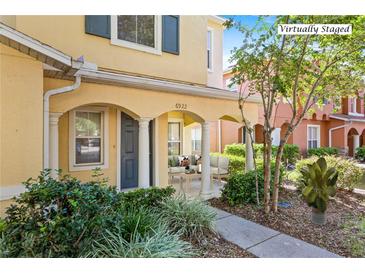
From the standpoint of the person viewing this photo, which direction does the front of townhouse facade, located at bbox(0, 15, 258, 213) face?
facing the viewer and to the right of the viewer

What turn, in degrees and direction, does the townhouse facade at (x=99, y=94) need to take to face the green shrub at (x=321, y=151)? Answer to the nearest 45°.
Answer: approximately 90° to its left

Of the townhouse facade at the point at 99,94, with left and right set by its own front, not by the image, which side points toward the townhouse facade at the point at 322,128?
left

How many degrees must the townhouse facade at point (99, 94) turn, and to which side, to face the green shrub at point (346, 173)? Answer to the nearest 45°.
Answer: approximately 45° to its left

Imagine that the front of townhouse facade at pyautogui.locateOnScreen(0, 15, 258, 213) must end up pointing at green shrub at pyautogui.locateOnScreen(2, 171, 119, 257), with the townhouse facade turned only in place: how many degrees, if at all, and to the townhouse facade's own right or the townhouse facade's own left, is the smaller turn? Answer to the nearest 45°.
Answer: approximately 45° to the townhouse facade's own right

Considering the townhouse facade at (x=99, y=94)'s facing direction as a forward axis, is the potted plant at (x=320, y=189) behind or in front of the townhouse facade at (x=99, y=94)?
in front
